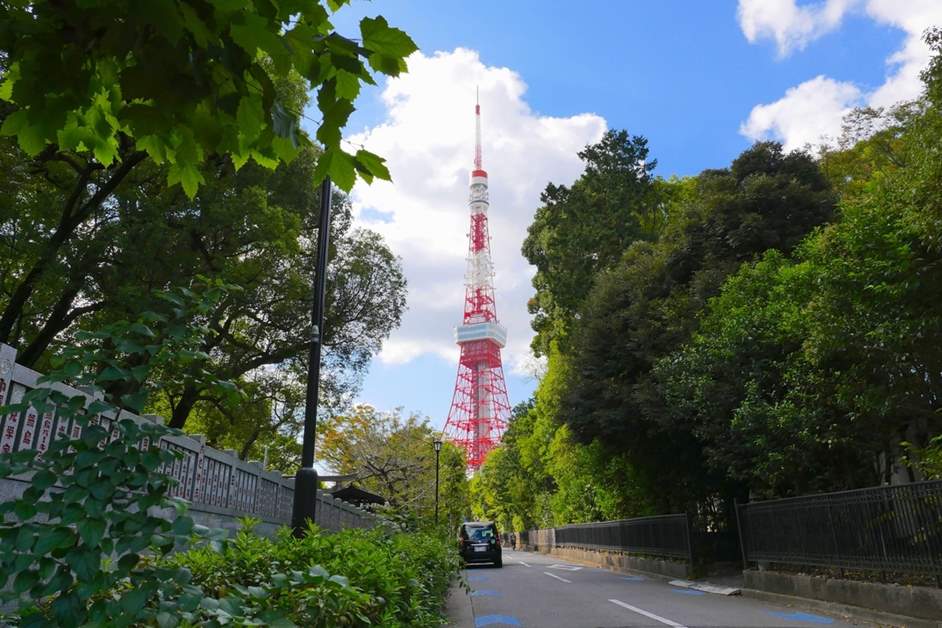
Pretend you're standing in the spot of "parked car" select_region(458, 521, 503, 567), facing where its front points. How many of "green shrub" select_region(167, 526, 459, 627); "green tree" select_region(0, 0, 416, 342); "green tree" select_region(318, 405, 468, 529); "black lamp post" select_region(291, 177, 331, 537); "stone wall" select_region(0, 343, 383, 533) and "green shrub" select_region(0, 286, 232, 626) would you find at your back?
5

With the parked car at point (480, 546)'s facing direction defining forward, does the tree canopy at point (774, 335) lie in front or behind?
behind

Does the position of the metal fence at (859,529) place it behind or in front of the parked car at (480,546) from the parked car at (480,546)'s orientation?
behind

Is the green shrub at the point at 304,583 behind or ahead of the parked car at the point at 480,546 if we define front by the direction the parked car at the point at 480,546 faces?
behind

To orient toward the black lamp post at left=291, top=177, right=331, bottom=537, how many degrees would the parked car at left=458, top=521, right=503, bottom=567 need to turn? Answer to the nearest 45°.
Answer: approximately 180°

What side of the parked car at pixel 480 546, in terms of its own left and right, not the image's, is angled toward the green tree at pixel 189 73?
back

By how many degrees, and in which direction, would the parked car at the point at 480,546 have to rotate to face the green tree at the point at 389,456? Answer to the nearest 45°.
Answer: approximately 45° to its left

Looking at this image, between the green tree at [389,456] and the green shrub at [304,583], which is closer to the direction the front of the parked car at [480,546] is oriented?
the green tree

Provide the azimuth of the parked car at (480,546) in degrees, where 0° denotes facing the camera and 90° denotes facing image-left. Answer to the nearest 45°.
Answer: approximately 180°
